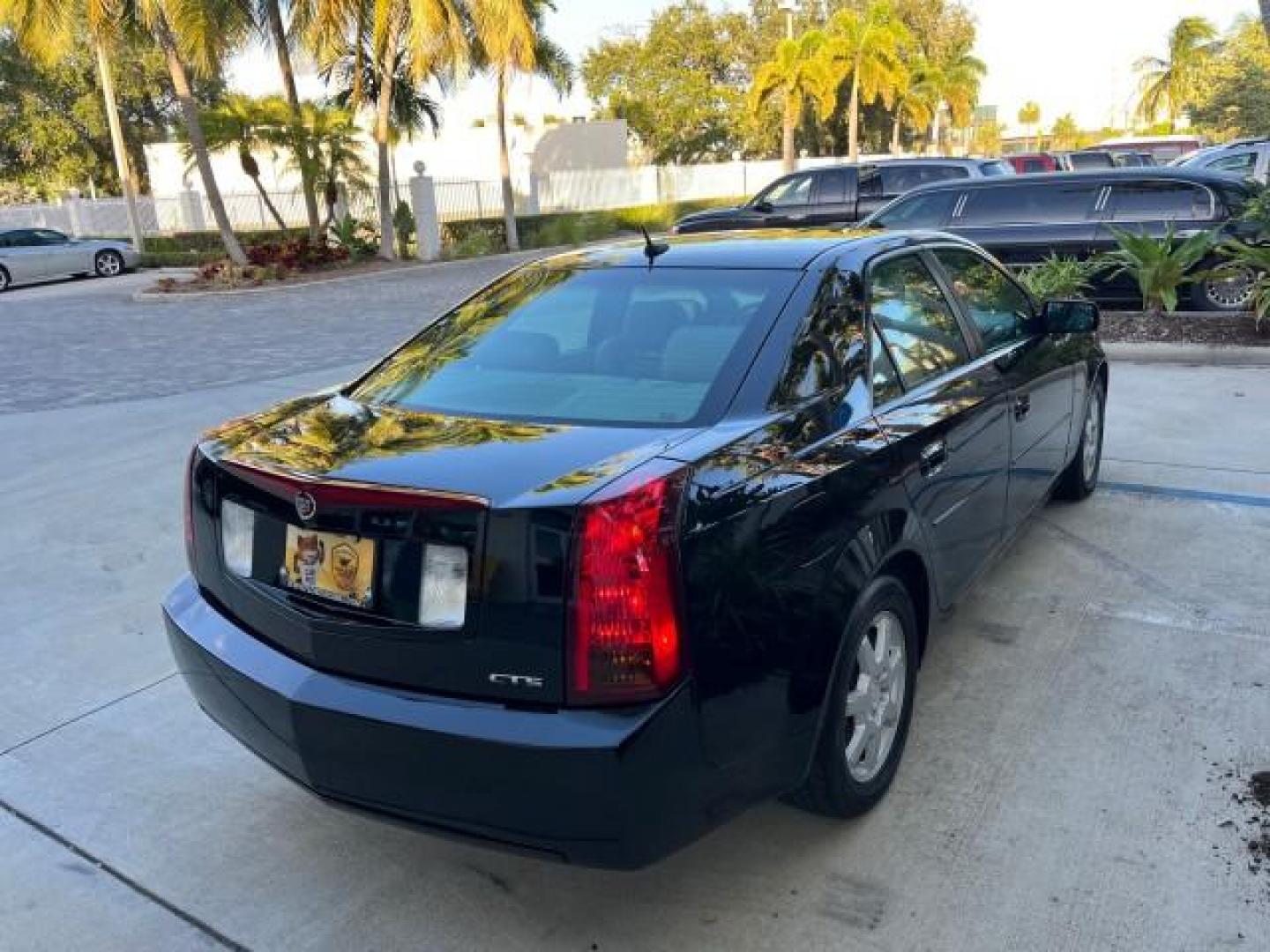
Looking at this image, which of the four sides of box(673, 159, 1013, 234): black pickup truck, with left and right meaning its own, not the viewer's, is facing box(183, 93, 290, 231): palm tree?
front

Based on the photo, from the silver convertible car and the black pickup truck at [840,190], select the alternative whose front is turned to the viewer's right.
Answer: the silver convertible car

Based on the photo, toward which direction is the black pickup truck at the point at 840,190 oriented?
to the viewer's left

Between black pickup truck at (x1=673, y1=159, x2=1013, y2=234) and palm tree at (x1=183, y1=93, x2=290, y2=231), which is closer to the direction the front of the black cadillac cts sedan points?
the black pickup truck

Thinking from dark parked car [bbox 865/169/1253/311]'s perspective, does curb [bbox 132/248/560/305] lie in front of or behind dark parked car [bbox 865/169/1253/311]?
in front

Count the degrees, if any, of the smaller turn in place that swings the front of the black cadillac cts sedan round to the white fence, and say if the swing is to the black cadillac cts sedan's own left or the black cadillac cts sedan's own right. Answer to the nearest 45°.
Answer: approximately 45° to the black cadillac cts sedan's own left

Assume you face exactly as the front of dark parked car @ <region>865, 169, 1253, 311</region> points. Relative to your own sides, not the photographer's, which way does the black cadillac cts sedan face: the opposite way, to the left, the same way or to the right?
to the right

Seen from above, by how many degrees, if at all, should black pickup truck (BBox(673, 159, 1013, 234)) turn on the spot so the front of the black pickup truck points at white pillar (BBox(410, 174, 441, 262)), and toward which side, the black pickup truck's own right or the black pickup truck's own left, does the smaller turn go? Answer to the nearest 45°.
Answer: approximately 45° to the black pickup truck's own right

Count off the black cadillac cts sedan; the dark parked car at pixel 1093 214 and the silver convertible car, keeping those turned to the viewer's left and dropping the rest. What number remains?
1

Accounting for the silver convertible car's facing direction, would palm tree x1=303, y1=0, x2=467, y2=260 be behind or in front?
in front

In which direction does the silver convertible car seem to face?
to the viewer's right

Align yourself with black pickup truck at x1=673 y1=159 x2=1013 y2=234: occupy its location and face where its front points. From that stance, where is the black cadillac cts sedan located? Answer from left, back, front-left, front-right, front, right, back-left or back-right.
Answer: left

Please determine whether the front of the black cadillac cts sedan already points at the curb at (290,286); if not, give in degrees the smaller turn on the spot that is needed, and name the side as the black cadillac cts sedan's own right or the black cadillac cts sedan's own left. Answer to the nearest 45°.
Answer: approximately 45° to the black cadillac cts sedan's own left

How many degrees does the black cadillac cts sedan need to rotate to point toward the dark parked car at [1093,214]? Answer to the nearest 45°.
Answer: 0° — it already faces it

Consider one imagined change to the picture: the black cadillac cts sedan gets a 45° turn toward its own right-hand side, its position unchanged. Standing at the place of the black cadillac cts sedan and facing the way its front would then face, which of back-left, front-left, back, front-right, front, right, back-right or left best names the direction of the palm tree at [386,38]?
left

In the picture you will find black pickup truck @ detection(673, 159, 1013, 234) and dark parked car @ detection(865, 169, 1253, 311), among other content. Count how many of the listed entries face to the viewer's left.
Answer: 2

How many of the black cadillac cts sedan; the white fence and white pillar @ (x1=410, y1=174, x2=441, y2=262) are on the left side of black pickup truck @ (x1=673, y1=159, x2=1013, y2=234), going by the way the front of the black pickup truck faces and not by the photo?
1

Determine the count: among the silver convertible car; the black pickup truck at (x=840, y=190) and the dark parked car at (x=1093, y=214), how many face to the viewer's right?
1
